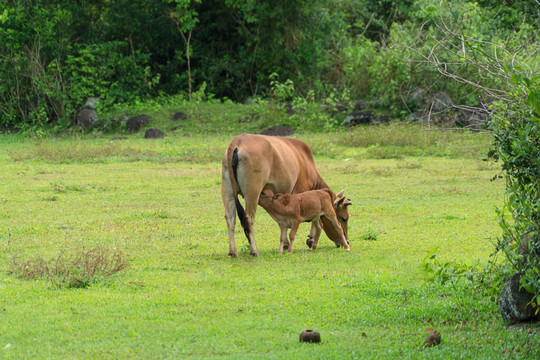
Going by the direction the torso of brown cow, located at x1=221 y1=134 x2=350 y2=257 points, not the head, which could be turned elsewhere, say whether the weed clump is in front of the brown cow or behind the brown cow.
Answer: behind

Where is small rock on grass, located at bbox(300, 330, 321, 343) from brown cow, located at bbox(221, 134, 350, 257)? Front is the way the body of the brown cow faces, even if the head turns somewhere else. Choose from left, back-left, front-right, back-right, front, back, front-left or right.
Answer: back-right

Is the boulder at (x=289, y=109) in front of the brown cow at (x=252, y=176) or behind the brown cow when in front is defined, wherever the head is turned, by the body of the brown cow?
in front

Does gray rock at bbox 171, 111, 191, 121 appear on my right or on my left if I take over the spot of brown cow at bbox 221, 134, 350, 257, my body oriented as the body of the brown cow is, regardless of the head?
on my left

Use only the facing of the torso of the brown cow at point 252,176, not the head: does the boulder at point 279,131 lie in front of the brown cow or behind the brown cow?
in front

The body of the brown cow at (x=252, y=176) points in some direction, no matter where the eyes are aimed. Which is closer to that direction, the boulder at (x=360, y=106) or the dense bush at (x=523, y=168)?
the boulder

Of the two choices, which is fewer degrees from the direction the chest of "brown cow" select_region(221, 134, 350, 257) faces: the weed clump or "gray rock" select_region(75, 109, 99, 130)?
the gray rock

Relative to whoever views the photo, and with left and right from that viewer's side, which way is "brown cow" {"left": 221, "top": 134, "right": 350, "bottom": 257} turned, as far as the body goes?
facing away from the viewer and to the right of the viewer

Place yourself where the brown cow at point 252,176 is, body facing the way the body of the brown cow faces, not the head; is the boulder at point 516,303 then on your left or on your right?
on your right

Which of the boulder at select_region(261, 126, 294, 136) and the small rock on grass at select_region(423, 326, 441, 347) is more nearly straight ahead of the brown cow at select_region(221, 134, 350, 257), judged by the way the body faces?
the boulder

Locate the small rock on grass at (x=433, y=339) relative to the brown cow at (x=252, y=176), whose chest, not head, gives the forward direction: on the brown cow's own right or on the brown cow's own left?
on the brown cow's own right

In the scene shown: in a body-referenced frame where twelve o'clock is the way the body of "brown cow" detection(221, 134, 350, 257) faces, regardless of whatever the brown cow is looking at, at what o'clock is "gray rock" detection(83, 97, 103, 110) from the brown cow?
The gray rock is roughly at 10 o'clock from the brown cow.

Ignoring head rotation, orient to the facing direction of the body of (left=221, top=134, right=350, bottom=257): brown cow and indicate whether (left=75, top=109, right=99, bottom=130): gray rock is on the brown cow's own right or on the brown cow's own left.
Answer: on the brown cow's own left

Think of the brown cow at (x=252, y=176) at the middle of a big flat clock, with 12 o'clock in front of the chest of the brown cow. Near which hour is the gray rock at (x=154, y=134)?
The gray rock is roughly at 10 o'clock from the brown cow.
